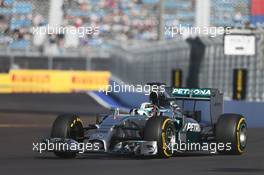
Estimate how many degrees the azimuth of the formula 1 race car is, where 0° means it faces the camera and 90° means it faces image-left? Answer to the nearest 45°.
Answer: approximately 45°
